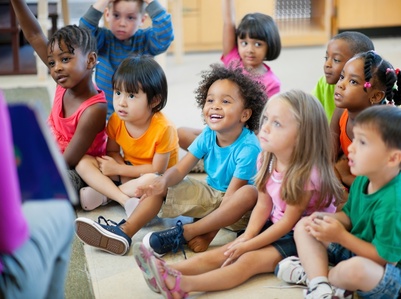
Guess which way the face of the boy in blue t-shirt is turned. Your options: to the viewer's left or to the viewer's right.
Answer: to the viewer's left

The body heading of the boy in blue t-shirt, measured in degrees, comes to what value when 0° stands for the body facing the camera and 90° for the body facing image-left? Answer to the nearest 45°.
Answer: approximately 45°

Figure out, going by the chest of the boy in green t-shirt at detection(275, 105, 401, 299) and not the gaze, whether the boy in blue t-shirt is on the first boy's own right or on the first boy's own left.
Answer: on the first boy's own right

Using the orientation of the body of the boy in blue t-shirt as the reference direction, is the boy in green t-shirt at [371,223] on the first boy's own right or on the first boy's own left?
on the first boy's own left

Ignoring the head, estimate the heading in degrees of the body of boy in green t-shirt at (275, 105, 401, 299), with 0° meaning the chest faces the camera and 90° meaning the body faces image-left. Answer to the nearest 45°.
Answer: approximately 45°

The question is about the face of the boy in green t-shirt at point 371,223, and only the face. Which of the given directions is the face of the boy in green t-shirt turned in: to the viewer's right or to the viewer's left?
to the viewer's left
